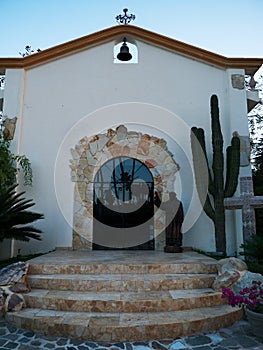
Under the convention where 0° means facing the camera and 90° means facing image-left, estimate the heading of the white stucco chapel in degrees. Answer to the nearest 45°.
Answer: approximately 0°

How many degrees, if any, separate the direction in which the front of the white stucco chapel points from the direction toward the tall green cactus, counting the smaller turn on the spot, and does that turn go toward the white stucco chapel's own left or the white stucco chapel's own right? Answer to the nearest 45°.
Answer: approximately 90° to the white stucco chapel's own left
